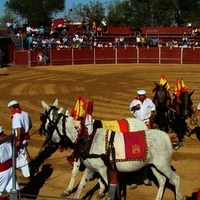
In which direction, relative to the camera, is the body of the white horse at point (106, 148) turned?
to the viewer's left

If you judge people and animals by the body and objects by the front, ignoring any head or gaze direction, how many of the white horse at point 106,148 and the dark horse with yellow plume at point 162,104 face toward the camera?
1

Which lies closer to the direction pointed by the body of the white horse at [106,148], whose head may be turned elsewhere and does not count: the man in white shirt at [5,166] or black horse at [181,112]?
the man in white shirt

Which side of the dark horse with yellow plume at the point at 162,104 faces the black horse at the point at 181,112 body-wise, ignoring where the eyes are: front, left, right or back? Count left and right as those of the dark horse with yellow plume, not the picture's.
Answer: left

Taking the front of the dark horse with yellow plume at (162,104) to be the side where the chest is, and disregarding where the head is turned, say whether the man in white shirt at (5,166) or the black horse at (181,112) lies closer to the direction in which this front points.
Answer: the man in white shirt
